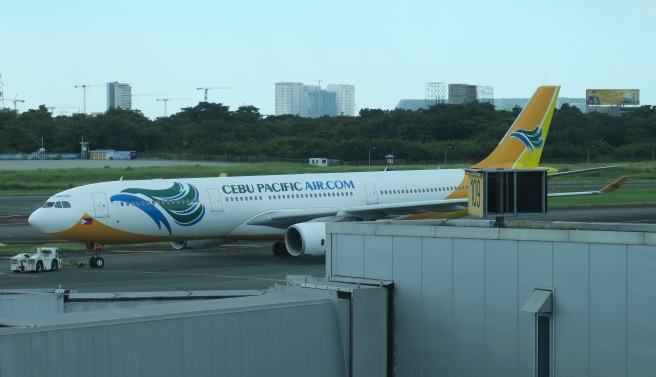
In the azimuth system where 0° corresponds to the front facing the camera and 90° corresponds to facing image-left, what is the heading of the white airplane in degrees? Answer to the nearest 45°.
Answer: approximately 45°

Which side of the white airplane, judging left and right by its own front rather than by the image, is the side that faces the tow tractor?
front

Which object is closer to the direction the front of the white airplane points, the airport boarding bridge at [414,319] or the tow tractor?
the tow tractor
